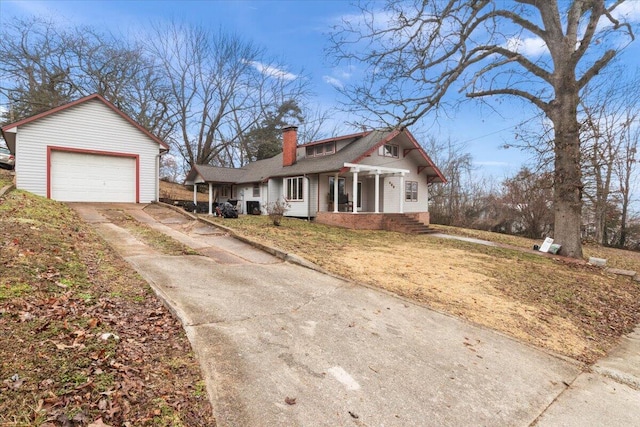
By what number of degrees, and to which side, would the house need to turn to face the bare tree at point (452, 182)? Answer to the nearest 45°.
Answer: approximately 90° to its left

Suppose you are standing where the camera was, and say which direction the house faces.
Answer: facing the viewer and to the right of the viewer

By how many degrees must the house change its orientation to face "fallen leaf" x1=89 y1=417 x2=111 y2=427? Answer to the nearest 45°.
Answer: approximately 45° to its right

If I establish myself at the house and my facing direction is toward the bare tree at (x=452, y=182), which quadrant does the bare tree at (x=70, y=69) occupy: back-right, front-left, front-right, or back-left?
back-left

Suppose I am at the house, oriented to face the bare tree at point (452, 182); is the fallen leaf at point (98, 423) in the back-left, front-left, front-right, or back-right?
back-right

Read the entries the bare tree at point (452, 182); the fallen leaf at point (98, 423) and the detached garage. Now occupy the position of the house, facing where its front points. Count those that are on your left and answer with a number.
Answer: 1

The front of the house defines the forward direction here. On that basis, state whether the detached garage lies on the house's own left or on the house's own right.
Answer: on the house's own right

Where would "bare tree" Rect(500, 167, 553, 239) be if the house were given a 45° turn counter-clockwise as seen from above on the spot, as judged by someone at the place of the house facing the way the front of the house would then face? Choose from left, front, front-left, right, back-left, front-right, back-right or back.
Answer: front

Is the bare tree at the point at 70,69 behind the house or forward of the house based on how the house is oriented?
behind
